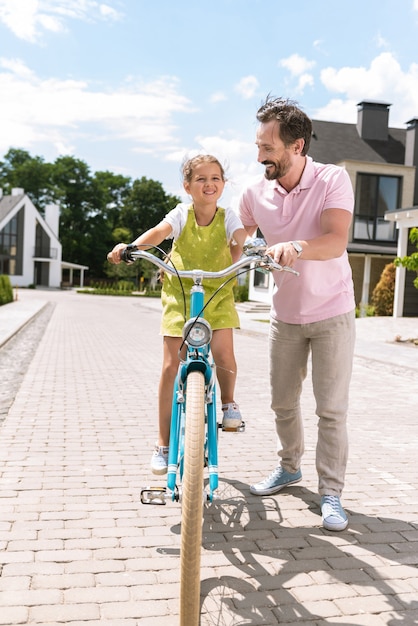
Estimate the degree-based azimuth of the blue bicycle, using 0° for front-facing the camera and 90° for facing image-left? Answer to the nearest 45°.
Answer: approximately 0°

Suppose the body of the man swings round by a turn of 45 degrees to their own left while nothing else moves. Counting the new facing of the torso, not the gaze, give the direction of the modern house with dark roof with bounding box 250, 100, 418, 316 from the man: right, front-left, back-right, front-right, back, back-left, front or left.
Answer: back

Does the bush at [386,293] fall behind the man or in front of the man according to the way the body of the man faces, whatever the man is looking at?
behind

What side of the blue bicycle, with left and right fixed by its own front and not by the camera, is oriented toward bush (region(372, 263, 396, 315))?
back

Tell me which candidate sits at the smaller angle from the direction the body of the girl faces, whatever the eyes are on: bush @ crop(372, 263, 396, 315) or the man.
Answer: the man

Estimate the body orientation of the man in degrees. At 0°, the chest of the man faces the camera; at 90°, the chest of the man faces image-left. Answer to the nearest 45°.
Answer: approximately 45°
